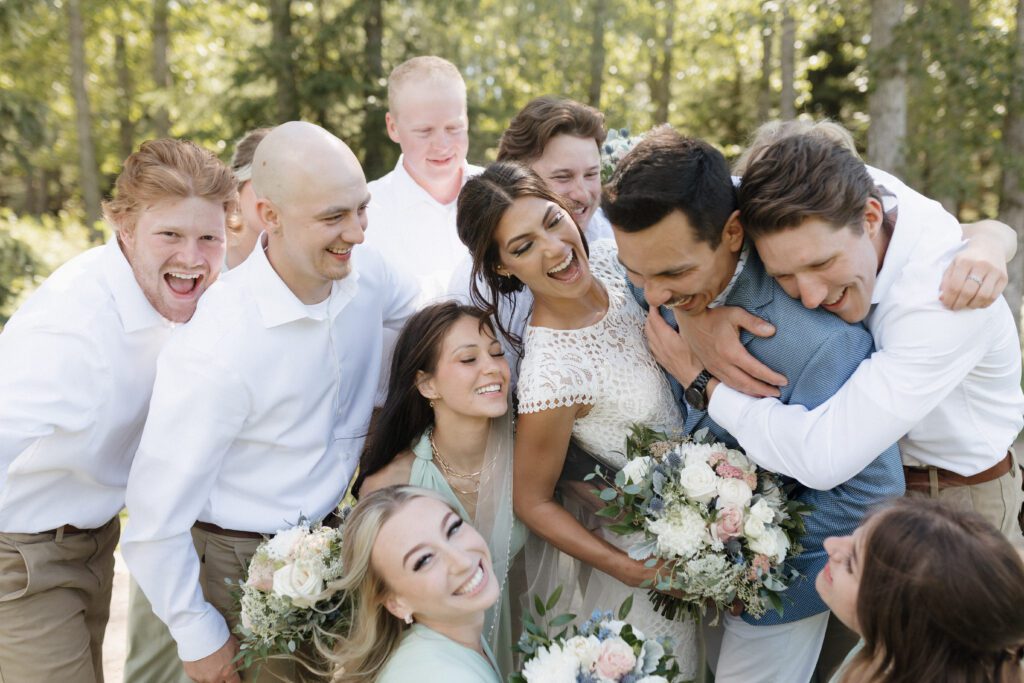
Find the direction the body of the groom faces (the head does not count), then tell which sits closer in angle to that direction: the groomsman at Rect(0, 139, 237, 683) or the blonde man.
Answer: the groomsman

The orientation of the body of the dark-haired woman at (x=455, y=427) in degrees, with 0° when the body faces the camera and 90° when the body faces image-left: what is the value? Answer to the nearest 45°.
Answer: approximately 315°

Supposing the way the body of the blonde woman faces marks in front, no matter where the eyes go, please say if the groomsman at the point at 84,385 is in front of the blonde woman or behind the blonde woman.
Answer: behind

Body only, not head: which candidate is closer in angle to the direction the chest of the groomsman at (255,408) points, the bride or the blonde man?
the bride

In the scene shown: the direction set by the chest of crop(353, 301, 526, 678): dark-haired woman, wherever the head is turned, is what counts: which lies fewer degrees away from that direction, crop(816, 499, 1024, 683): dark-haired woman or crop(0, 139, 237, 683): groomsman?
the dark-haired woman

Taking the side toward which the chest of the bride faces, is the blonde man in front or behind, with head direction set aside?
behind

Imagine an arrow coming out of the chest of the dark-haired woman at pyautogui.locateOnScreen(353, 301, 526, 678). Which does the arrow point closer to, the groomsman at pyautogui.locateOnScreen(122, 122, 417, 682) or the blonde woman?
the blonde woman

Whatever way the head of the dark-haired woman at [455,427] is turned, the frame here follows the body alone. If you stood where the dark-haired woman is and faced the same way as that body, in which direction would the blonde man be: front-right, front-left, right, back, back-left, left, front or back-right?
back-left

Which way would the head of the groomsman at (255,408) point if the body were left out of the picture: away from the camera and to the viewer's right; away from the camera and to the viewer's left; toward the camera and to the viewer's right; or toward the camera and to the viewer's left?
toward the camera and to the viewer's right

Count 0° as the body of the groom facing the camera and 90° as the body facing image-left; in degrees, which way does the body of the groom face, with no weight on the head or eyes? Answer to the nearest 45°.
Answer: approximately 45°

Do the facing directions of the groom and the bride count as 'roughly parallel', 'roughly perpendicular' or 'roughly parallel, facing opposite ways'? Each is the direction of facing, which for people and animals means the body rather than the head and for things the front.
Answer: roughly perpendicular

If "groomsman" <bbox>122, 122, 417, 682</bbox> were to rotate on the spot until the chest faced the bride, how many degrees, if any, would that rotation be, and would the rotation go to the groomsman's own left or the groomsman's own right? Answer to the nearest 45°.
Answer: approximately 45° to the groomsman's own left
